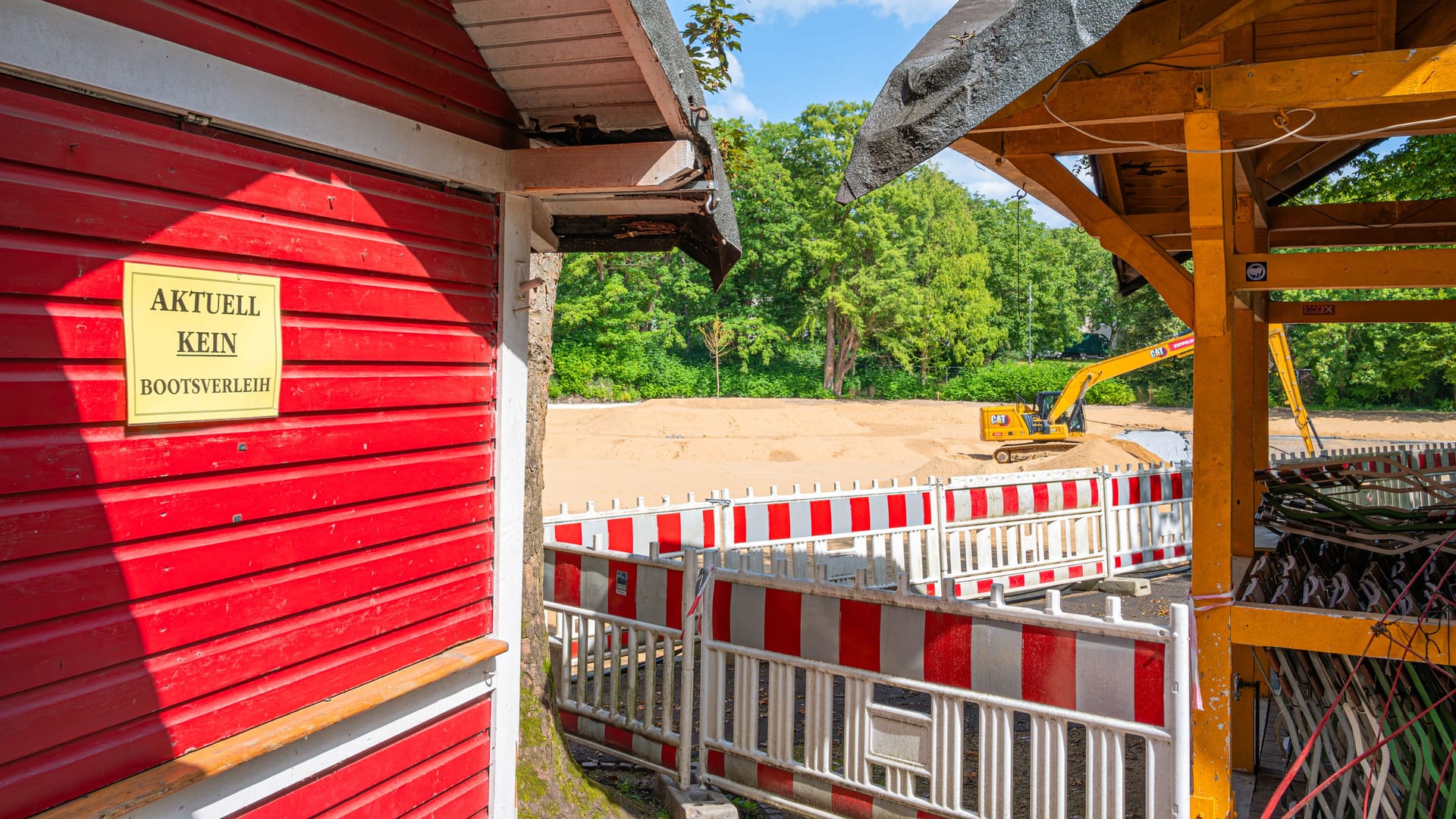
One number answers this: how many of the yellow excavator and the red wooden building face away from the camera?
0

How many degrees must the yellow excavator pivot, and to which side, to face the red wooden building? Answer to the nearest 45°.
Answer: approximately 90° to its right

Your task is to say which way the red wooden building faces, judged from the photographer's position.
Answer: facing the viewer and to the right of the viewer

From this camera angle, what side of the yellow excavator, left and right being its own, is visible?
right

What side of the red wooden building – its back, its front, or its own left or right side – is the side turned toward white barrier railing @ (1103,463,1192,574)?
left

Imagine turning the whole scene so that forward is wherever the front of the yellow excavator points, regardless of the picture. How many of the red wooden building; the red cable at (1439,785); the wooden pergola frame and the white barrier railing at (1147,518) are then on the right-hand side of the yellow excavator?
4

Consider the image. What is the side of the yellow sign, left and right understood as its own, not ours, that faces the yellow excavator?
left

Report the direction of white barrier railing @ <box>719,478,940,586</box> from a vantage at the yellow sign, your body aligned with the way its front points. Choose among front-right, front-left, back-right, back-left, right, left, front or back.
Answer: left

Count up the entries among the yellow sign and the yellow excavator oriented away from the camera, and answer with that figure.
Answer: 0

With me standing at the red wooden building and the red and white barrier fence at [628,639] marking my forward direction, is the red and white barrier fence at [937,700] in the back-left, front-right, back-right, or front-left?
front-right

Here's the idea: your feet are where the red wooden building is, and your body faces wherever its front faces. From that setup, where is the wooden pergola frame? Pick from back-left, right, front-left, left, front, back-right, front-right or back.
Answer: front-left

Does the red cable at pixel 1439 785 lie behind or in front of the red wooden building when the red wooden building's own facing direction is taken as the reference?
in front
